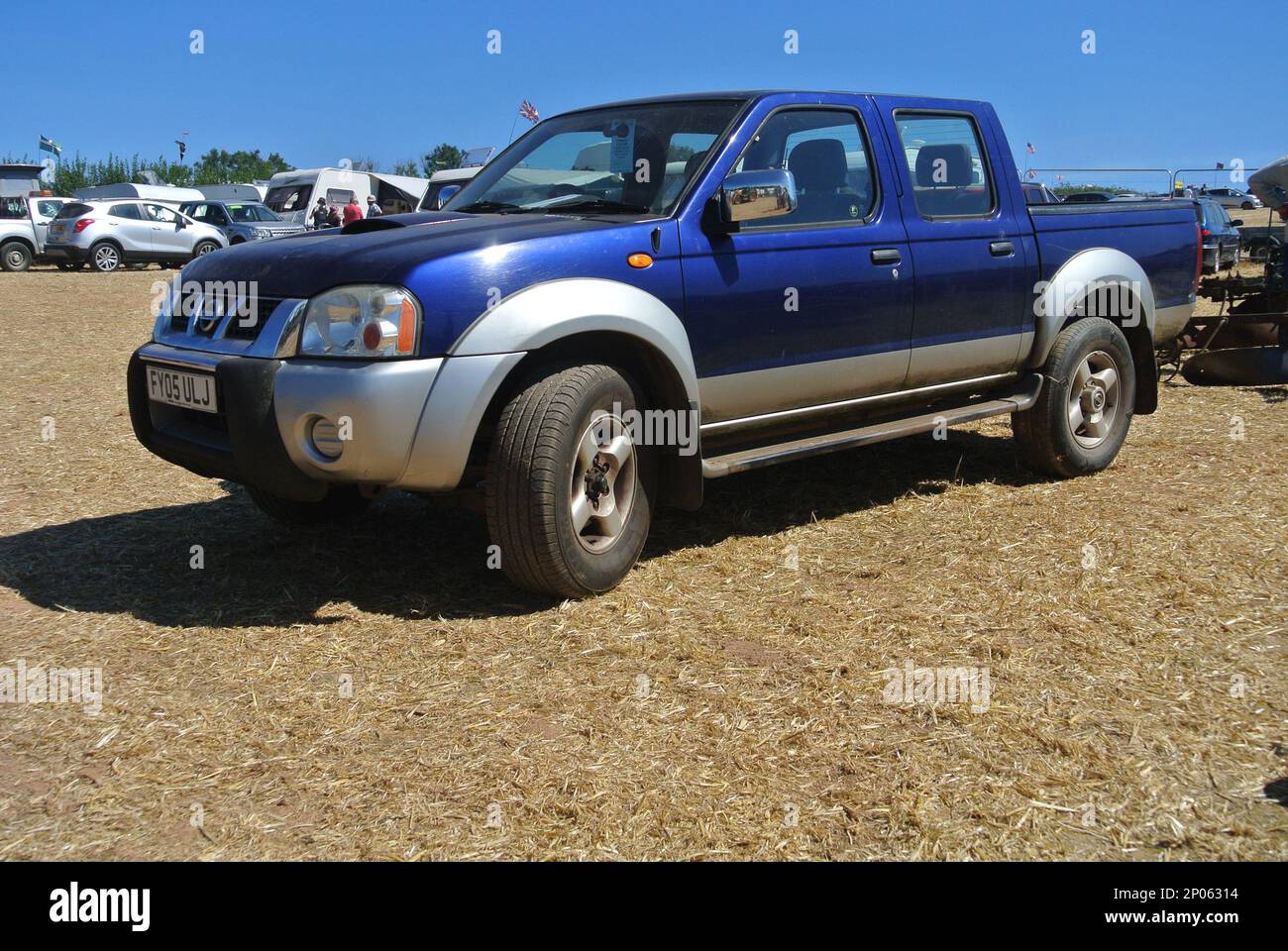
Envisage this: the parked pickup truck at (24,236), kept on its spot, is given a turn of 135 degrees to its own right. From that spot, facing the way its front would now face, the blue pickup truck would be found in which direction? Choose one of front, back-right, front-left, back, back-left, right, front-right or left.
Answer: front-left

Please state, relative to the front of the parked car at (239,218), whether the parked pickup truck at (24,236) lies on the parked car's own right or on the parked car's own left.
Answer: on the parked car's own right

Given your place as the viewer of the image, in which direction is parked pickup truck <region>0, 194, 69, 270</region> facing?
facing to the right of the viewer

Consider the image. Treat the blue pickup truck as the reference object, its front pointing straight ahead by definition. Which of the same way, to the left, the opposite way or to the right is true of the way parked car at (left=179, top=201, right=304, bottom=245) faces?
to the left

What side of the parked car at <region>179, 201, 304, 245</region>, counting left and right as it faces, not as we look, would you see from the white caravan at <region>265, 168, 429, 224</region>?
left

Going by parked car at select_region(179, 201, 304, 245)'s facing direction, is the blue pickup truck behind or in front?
in front

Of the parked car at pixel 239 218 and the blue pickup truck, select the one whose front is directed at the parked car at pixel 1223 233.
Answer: the parked car at pixel 239 218

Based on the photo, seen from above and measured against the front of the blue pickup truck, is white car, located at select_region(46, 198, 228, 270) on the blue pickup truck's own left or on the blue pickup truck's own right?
on the blue pickup truck's own right
